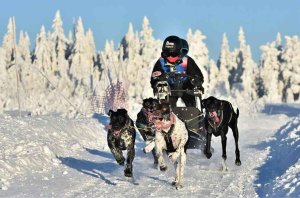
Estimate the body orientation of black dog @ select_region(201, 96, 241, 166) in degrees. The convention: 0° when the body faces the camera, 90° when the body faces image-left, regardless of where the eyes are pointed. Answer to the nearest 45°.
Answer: approximately 45°

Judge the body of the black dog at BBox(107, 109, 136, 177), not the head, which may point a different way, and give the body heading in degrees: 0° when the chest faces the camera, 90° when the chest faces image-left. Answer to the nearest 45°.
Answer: approximately 0°

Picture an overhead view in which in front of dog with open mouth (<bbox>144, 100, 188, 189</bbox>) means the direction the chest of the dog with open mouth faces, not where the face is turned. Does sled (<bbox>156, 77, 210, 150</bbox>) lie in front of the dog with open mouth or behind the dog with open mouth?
behind

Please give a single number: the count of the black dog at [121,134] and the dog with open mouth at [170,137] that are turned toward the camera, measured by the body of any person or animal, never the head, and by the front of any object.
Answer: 2

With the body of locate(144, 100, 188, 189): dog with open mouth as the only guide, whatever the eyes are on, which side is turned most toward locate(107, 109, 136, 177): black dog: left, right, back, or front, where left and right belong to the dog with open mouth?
right
